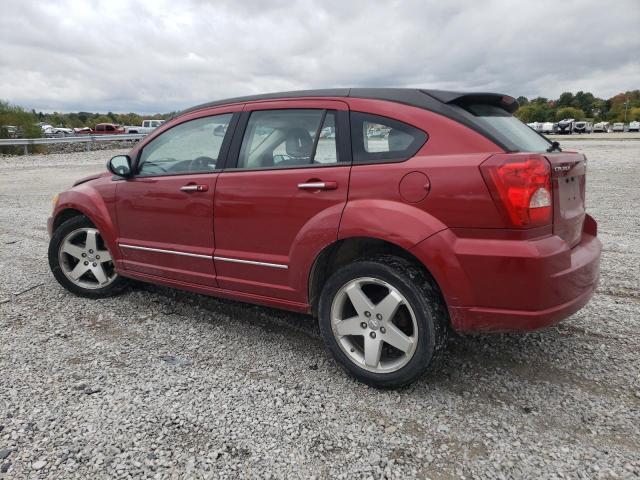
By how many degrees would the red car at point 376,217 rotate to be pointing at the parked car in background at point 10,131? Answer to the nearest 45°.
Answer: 0° — it already faces it

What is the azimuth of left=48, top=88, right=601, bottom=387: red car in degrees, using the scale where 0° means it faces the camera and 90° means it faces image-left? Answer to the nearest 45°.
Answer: approximately 135°

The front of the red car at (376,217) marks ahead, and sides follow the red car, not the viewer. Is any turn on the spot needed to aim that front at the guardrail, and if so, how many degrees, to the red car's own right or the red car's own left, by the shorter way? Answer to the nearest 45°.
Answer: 0° — it already faces it
